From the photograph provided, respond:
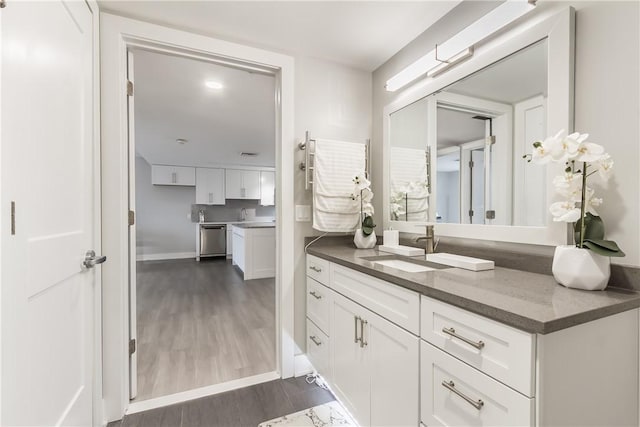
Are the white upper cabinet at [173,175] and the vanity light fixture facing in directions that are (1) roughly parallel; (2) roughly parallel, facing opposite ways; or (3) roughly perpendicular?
roughly perpendicular

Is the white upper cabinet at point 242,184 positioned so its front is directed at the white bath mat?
yes

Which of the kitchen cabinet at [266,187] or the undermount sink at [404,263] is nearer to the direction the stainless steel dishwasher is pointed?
the undermount sink

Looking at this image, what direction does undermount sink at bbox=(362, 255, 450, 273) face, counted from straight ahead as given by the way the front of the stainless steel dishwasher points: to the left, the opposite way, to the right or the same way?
to the right

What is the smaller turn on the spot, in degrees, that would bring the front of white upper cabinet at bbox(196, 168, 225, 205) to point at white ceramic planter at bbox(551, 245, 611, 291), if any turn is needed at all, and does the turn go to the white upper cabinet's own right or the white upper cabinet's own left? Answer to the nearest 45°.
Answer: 0° — it already faces it

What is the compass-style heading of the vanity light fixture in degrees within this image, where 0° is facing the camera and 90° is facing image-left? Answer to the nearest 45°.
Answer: approximately 45°

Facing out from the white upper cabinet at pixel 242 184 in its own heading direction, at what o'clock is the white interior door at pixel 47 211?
The white interior door is roughly at 12 o'clock from the white upper cabinet.

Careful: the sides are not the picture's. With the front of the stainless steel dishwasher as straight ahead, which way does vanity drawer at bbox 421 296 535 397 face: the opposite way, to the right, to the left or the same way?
to the right

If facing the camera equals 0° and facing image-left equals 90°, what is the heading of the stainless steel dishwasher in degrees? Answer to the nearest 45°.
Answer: approximately 0°

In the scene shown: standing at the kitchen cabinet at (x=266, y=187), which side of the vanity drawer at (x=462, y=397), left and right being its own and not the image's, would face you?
right

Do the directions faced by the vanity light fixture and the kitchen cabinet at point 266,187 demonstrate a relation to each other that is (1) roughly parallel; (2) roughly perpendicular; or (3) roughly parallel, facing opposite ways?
roughly perpendicular
